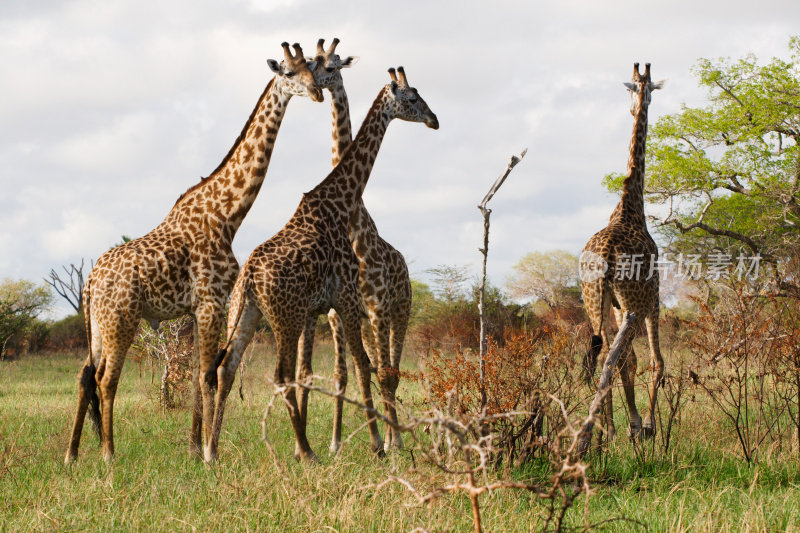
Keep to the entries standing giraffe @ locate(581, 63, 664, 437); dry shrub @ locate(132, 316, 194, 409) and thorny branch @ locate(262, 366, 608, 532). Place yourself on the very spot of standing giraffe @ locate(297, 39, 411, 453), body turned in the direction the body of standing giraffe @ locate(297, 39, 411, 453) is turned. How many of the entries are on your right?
1

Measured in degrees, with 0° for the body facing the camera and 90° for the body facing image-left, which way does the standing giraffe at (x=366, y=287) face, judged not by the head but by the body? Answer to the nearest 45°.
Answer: approximately 45°

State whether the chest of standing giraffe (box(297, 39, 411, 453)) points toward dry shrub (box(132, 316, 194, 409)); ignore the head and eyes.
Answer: no

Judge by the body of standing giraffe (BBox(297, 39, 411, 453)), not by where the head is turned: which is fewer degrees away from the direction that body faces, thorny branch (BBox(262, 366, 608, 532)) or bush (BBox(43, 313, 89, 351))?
the thorny branch

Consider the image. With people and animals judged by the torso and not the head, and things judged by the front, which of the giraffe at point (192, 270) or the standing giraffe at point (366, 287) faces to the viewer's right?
the giraffe

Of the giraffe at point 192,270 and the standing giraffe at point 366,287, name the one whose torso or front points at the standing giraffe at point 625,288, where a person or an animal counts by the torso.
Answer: the giraffe

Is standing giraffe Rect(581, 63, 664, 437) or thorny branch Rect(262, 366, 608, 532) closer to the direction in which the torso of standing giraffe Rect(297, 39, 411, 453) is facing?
the thorny branch

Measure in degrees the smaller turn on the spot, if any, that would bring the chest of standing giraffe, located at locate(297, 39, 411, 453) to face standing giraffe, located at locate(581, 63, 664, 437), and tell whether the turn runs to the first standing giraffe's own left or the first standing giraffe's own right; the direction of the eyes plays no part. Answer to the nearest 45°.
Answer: approximately 135° to the first standing giraffe's own left

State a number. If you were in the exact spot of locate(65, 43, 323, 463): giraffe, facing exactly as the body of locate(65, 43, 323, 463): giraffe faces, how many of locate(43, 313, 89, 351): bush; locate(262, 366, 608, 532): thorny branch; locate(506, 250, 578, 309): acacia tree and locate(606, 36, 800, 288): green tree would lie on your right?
1

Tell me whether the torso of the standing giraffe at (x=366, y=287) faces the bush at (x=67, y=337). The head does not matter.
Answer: no

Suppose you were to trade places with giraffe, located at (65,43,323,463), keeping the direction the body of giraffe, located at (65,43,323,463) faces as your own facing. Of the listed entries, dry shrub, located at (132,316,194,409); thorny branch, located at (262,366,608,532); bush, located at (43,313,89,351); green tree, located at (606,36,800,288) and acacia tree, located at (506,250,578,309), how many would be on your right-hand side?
1

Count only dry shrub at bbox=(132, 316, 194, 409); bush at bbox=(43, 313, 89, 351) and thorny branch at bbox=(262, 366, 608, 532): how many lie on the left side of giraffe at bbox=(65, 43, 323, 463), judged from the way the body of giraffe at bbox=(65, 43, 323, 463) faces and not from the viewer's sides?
2

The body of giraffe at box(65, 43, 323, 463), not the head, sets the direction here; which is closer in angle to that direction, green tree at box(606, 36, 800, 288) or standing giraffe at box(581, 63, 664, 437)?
the standing giraffe

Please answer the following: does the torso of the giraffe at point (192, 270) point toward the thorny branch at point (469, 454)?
no

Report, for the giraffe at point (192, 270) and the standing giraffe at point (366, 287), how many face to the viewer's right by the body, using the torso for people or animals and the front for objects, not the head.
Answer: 1

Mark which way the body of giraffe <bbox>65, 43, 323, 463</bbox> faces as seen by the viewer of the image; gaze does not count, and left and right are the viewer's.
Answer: facing to the right of the viewer

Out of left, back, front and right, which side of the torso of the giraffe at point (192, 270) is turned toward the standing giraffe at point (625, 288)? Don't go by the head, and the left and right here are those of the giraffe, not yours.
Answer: front
